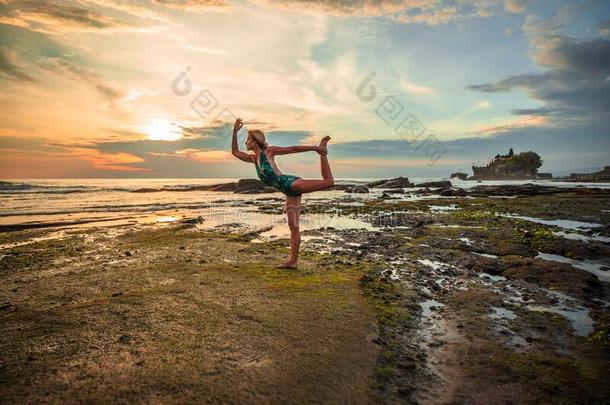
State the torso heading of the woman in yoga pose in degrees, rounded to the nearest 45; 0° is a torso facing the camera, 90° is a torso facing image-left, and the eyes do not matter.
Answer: approximately 90°

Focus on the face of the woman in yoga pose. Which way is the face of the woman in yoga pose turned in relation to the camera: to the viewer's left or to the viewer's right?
to the viewer's left
